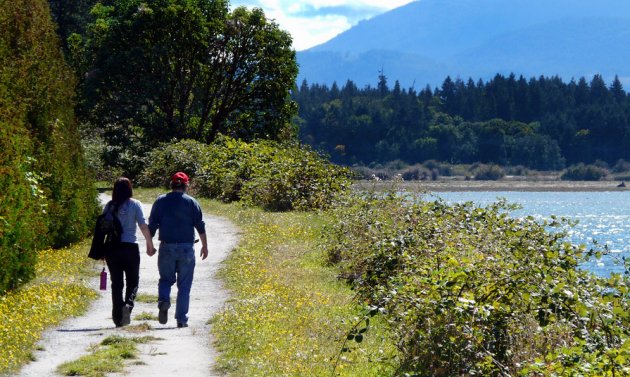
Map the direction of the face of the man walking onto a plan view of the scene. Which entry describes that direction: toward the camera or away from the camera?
away from the camera

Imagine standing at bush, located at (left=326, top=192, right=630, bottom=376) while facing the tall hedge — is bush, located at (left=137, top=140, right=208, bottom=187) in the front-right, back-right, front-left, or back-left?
front-right

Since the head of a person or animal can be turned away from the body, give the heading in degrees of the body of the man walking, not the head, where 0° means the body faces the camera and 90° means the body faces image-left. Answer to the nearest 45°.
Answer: approximately 180°

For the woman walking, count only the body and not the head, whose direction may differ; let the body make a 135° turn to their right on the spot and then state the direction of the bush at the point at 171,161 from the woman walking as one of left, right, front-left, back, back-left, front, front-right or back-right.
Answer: back-left

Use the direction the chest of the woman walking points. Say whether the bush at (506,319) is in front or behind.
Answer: behind

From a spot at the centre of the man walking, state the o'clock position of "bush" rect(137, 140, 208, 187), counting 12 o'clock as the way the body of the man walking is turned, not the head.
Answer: The bush is roughly at 12 o'clock from the man walking.

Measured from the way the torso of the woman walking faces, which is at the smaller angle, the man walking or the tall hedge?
the tall hedge

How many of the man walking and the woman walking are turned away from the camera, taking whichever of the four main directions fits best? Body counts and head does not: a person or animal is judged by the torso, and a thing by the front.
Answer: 2

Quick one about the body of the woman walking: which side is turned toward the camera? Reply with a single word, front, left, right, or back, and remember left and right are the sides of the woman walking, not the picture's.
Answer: back

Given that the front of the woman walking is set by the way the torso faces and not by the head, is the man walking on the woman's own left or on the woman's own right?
on the woman's own right

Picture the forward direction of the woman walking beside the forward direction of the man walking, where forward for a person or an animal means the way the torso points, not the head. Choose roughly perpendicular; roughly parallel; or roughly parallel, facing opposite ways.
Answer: roughly parallel

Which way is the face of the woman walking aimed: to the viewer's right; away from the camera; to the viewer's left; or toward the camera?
away from the camera
